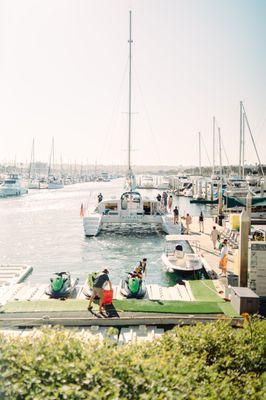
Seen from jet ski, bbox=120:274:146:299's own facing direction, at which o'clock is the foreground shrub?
The foreground shrub is roughly at 12 o'clock from the jet ski.

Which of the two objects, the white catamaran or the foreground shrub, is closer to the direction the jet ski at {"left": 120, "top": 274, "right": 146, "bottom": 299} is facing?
the foreground shrub

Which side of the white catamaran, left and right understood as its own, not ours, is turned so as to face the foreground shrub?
back

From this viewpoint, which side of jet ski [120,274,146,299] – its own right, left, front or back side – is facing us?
front

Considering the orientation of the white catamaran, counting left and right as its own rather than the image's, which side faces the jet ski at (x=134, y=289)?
back

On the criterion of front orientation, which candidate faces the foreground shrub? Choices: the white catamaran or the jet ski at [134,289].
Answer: the jet ski

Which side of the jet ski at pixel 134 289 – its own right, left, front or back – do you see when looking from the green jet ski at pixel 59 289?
right

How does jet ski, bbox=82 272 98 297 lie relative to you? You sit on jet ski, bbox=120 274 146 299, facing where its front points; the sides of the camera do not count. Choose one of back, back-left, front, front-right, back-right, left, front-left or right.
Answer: right

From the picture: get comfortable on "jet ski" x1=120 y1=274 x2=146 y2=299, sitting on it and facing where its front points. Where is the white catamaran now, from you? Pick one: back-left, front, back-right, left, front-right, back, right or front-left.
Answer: back

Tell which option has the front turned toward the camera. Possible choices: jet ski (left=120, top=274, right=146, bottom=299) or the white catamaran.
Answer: the jet ski

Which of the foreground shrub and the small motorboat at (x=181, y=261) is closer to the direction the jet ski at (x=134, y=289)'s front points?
the foreground shrub

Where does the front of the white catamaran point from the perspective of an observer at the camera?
facing away from the viewer
